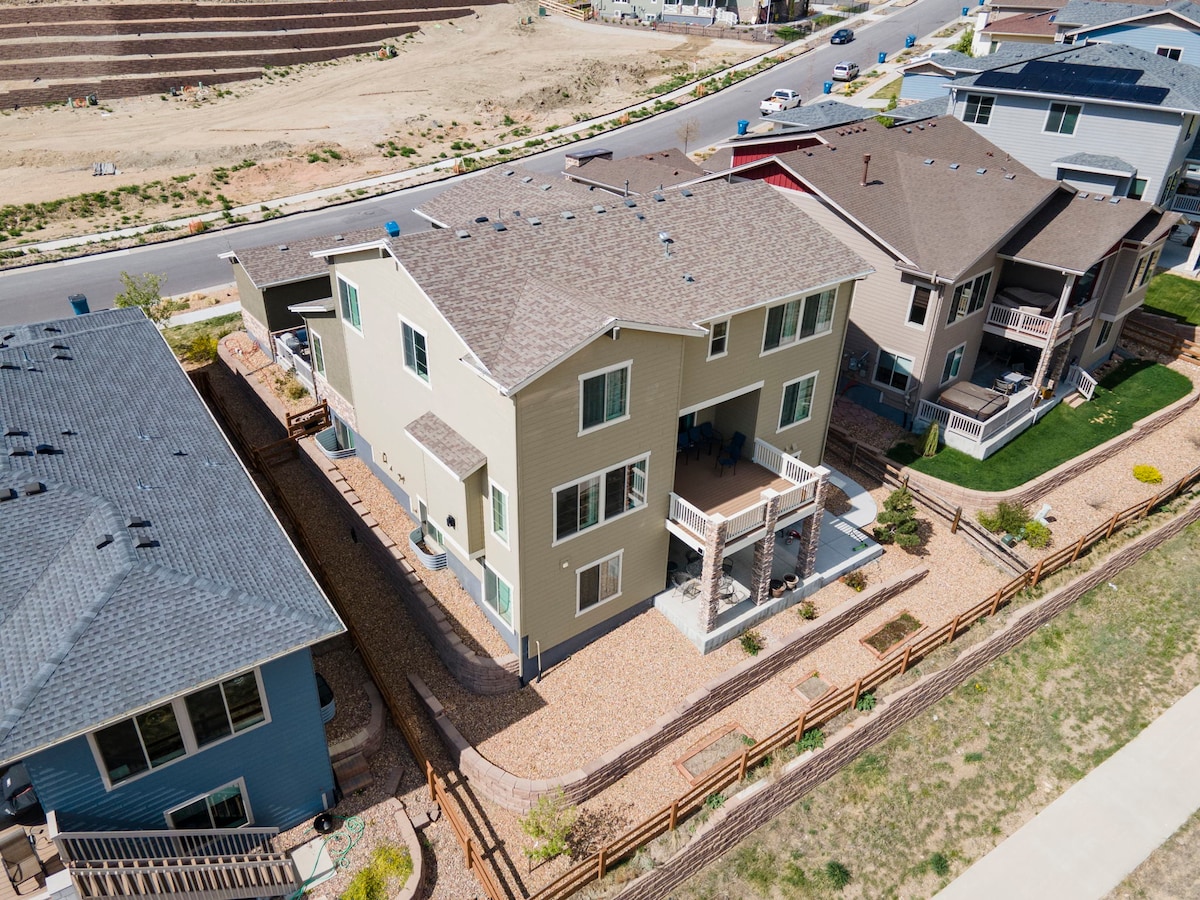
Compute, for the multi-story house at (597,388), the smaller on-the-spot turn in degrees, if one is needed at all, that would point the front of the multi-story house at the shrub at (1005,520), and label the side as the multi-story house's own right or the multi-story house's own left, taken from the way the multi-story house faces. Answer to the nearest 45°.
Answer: approximately 135° to the multi-story house's own right

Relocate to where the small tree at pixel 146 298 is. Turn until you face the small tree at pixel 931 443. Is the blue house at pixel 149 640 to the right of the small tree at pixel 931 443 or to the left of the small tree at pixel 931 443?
right

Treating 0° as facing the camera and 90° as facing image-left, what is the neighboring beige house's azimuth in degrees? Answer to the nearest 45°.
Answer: approximately 135°

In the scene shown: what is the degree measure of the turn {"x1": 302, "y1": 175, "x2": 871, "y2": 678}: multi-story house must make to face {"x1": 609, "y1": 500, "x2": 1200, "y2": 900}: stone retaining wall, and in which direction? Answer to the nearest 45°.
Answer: approximately 180°

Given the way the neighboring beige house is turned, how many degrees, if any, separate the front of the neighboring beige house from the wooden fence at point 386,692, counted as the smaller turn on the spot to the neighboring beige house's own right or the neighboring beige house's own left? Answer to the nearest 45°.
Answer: approximately 90° to the neighboring beige house's own left

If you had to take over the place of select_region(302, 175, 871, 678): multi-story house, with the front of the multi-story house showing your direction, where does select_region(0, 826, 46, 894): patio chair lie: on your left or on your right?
on your left

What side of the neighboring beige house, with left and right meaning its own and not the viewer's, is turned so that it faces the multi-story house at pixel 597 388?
left

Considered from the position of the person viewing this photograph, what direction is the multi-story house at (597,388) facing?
facing away from the viewer and to the left of the viewer

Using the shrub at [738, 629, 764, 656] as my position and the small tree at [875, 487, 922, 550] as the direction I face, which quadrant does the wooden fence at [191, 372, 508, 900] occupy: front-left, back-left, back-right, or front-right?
back-left

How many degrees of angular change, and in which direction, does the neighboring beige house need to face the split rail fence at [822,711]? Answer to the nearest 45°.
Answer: approximately 135° to its left
